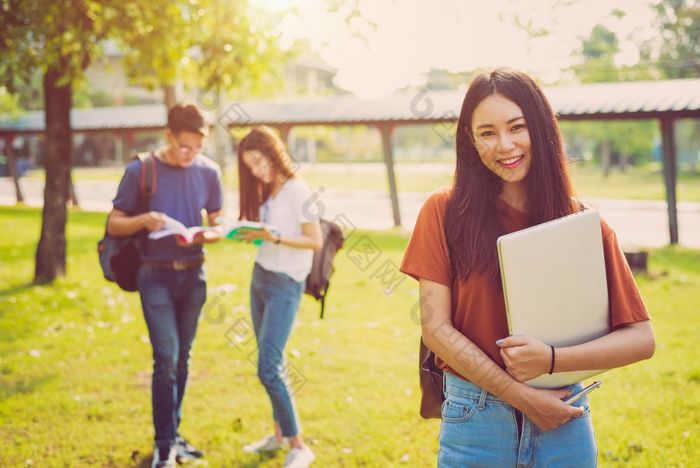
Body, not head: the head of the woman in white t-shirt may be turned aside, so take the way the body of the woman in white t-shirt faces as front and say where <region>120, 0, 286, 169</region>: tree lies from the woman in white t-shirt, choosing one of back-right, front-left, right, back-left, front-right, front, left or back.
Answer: back-right

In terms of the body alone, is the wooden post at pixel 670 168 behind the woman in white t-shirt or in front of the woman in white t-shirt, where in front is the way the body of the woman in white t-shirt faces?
behind

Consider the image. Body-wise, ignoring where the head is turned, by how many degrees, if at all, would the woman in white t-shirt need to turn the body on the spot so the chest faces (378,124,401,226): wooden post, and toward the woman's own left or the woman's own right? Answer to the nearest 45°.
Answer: approximately 135° to the woman's own right

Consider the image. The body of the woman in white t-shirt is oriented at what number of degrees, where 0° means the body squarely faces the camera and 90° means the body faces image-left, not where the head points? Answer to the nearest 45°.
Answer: approximately 45°

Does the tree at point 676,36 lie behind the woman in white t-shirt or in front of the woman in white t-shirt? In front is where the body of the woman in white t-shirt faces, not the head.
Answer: behind

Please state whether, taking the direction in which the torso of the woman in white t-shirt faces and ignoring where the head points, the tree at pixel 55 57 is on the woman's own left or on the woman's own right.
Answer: on the woman's own right

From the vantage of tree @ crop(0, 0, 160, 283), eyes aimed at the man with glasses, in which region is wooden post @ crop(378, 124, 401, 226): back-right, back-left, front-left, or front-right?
back-left
